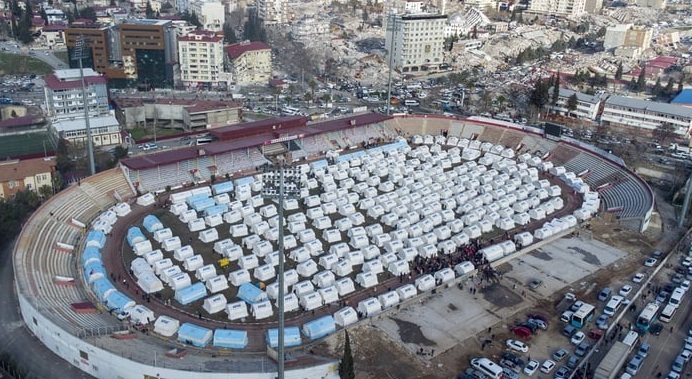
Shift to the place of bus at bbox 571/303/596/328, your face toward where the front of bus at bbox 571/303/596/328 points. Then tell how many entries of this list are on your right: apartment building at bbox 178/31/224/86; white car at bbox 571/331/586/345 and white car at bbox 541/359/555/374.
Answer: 1

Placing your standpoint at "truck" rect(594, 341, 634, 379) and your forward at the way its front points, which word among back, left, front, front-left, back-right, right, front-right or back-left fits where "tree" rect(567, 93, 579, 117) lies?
front-left

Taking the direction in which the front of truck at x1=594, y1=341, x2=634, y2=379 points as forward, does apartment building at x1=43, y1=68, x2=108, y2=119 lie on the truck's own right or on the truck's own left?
on the truck's own left

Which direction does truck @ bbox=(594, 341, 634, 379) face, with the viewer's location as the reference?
facing away from the viewer and to the right of the viewer
